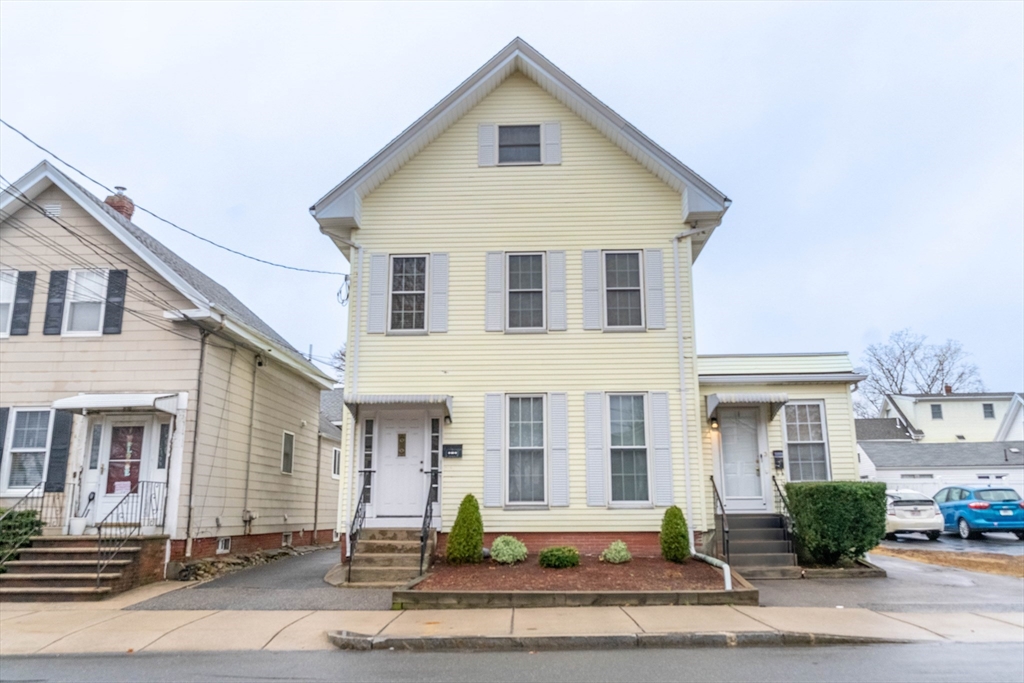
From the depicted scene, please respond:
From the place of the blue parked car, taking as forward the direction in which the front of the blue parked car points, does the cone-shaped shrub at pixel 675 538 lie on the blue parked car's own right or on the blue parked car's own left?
on the blue parked car's own left

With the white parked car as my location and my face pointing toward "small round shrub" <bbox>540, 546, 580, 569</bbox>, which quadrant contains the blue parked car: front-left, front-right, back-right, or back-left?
back-left

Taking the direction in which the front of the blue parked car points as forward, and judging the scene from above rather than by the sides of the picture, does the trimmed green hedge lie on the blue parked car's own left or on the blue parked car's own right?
on the blue parked car's own left

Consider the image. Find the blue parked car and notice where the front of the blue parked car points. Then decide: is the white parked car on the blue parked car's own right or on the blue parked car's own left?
on the blue parked car's own left

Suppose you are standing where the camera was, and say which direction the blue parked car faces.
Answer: facing away from the viewer and to the left of the viewer

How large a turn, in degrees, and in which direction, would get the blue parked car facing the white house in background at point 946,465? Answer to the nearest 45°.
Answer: approximately 45° to its right
